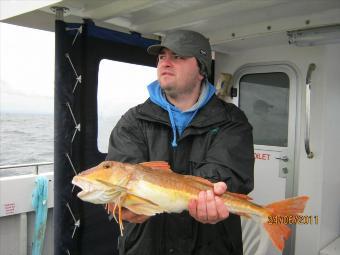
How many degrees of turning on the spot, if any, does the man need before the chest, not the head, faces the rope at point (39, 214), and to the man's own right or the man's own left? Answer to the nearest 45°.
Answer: approximately 135° to the man's own right

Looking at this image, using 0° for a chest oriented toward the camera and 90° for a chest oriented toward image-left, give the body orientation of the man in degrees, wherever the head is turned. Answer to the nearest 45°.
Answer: approximately 0°

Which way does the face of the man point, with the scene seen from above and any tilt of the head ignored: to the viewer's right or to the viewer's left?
to the viewer's left
